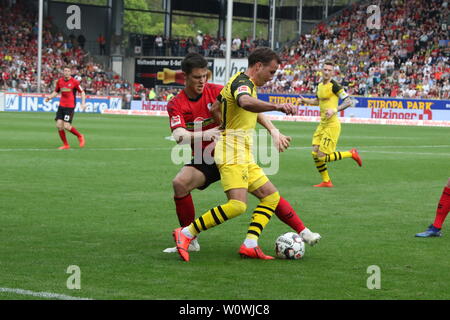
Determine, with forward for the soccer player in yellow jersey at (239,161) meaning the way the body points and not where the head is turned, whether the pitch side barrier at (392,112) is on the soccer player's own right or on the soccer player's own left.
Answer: on the soccer player's own left

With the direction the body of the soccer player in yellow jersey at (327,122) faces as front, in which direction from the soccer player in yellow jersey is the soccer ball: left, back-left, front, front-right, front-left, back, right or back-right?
front-left

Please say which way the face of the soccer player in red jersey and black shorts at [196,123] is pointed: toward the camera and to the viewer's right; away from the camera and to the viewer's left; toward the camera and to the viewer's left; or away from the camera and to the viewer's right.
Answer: toward the camera and to the viewer's right

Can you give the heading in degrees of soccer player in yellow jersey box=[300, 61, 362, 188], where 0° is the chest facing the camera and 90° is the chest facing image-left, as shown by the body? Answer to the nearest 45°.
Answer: approximately 45°

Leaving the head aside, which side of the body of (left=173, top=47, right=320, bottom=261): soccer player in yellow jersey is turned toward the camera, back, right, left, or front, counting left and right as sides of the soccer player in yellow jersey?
right

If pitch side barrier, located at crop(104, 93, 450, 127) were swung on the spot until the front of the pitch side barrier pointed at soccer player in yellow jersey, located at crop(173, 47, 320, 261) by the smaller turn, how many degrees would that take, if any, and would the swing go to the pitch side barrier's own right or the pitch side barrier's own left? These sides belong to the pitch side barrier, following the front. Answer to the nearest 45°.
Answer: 0° — it already faces them

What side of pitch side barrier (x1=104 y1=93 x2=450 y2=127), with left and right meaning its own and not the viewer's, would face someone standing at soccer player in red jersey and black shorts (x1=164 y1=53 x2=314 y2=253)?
front

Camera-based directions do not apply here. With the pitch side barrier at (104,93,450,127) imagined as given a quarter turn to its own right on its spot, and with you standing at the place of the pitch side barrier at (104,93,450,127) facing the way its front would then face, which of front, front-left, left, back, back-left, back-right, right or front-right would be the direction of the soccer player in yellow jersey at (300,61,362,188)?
left

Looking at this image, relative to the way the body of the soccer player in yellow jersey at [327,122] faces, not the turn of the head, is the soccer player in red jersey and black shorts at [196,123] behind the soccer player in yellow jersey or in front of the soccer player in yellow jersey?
in front

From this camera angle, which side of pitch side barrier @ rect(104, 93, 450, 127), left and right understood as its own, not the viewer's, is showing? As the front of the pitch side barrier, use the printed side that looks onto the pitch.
front

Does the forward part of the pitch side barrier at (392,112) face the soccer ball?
yes

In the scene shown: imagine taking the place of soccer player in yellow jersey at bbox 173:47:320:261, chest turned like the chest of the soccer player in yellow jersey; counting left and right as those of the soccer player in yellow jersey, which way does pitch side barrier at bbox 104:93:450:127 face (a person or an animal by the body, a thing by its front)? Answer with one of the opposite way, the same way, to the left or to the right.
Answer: to the right

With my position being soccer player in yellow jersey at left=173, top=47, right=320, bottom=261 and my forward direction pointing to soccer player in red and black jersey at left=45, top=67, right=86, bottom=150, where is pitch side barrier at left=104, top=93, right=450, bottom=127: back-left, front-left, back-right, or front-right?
front-right

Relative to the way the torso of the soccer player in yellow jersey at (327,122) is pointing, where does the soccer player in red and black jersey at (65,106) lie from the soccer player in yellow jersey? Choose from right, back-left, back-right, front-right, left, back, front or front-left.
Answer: right

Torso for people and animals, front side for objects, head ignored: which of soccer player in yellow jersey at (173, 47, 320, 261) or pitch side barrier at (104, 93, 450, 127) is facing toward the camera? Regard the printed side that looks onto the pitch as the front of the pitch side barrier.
the pitch side barrier
